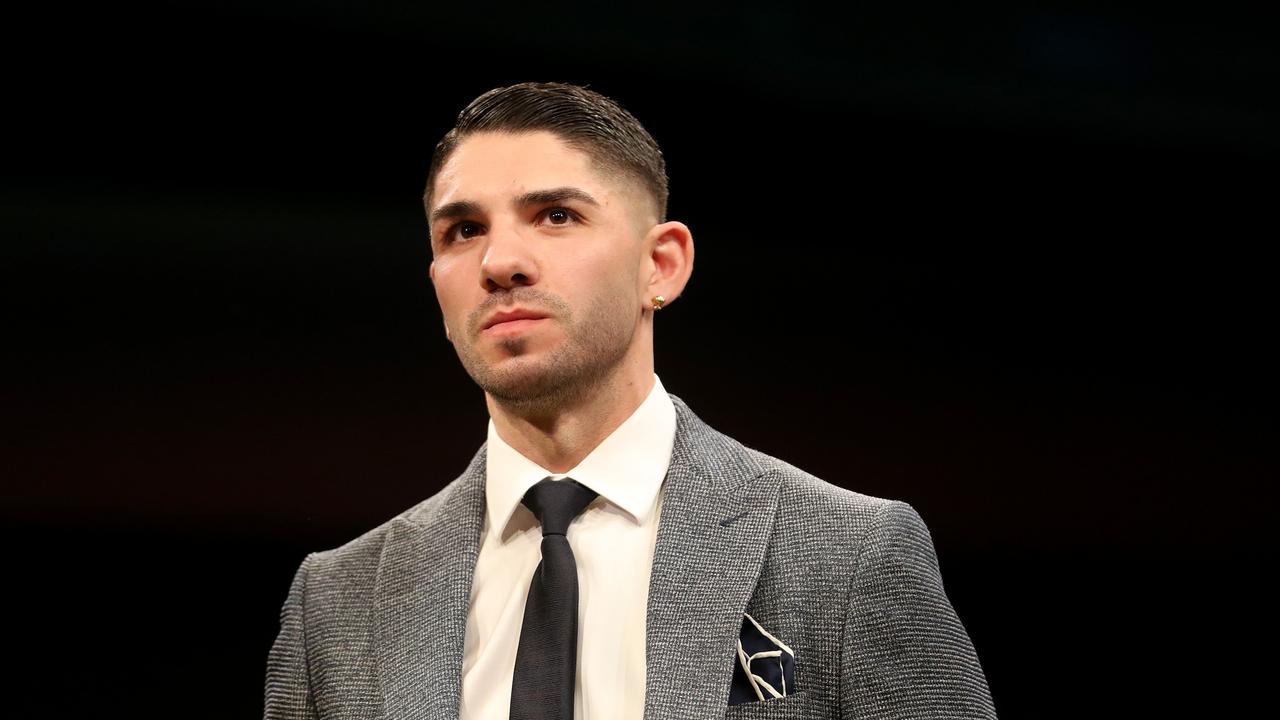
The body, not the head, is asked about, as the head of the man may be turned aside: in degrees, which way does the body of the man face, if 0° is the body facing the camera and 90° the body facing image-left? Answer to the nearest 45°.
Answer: approximately 45°
